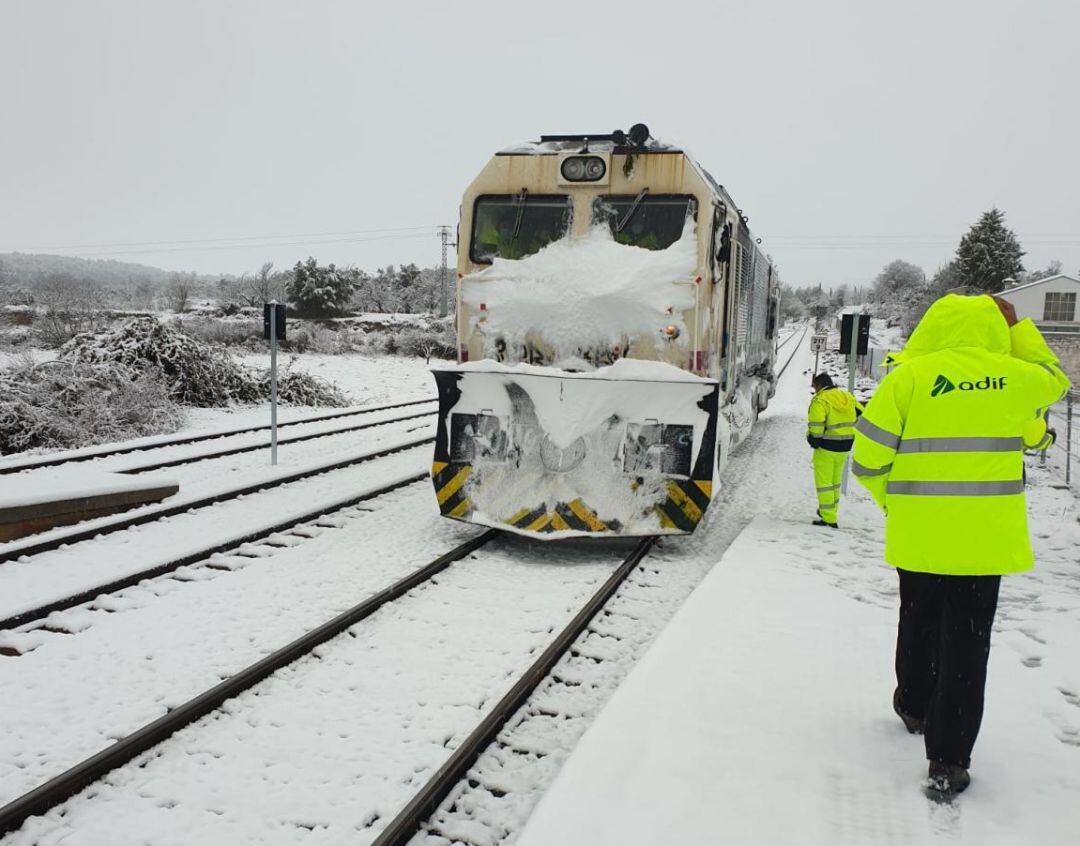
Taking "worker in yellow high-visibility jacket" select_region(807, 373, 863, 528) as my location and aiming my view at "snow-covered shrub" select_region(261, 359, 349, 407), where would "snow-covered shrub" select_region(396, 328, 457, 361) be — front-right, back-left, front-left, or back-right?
front-right

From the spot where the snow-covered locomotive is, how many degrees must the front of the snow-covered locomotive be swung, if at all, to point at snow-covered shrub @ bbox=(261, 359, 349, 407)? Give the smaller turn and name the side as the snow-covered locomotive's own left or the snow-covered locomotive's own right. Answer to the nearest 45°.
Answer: approximately 135° to the snow-covered locomotive's own right

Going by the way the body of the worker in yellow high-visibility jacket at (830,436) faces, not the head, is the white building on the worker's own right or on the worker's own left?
on the worker's own right

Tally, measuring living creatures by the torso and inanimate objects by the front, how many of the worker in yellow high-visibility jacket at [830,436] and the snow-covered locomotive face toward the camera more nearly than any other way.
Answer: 1

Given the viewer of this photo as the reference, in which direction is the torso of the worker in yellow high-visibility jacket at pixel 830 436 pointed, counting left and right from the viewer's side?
facing away from the viewer and to the left of the viewer

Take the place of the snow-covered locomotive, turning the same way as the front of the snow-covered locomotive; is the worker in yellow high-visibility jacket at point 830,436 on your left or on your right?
on your left

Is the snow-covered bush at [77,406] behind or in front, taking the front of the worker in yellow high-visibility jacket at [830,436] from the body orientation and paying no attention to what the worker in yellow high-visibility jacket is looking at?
in front

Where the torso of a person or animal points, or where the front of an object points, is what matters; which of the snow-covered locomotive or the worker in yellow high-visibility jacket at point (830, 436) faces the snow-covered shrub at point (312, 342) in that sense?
the worker in yellow high-visibility jacket

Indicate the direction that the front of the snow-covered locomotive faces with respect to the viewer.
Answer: facing the viewer

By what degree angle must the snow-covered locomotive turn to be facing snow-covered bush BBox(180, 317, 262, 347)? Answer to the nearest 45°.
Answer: approximately 135° to its right

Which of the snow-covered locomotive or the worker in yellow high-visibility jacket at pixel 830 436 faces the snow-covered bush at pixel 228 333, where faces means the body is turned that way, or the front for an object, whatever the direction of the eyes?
the worker in yellow high-visibility jacket

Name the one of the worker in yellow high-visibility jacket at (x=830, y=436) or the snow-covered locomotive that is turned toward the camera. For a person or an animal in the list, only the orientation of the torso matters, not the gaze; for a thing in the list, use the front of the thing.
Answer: the snow-covered locomotive

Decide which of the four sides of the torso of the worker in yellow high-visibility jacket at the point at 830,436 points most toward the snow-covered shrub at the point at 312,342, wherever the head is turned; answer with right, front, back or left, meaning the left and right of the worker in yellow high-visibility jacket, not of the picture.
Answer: front

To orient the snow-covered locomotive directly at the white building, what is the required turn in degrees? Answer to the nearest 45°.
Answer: approximately 135° to its left

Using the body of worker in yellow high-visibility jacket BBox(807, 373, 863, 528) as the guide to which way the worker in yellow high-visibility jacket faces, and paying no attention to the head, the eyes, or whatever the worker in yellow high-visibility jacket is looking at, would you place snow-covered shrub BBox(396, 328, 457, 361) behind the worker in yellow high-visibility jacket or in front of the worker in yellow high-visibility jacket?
in front

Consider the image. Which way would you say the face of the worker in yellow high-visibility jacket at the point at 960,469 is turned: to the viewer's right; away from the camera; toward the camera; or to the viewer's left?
away from the camera
